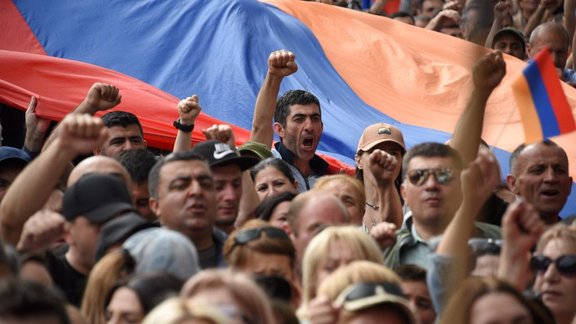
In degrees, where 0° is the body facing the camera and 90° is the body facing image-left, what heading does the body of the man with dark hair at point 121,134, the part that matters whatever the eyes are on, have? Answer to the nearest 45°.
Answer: approximately 0°

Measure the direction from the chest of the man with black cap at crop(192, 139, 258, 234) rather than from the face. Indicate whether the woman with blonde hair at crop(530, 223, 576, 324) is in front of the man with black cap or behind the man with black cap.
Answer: in front
